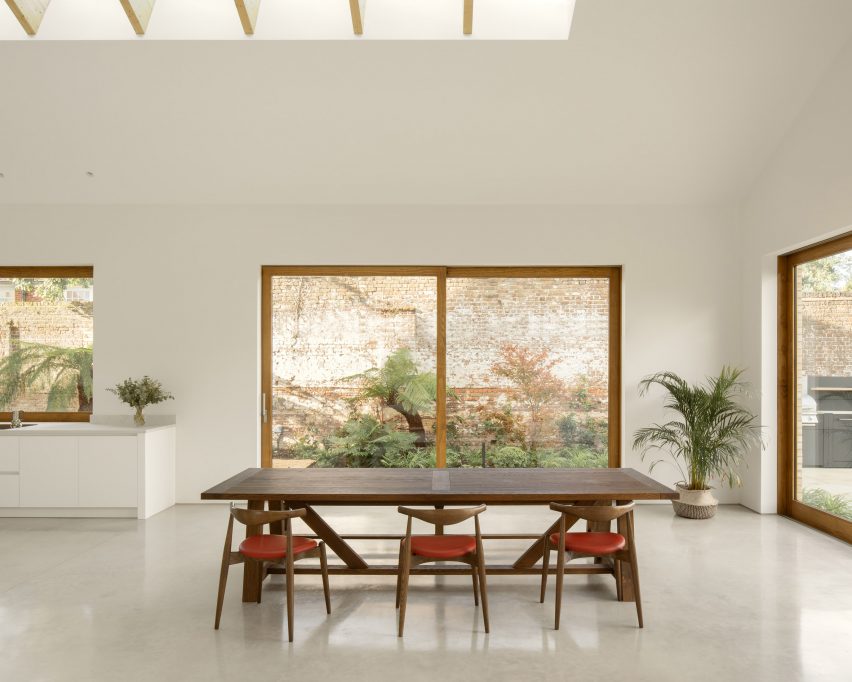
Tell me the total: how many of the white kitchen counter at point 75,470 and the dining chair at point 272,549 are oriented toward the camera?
1

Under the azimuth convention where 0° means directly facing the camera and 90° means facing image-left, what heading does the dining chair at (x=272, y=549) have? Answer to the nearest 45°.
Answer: approximately 225°

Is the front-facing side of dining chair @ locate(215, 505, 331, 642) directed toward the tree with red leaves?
yes

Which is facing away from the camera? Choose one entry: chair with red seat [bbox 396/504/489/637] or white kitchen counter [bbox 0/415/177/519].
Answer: the chair with red seat

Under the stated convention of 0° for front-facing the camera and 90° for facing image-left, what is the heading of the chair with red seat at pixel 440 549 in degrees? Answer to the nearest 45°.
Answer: approximately 180°

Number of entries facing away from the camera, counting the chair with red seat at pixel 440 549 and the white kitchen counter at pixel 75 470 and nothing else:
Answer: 1

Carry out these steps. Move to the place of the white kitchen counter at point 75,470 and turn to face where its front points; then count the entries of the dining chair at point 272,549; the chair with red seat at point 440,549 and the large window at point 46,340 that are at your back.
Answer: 1

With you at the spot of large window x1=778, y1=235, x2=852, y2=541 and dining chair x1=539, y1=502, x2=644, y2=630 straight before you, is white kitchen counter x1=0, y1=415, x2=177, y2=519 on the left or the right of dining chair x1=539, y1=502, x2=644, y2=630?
right
